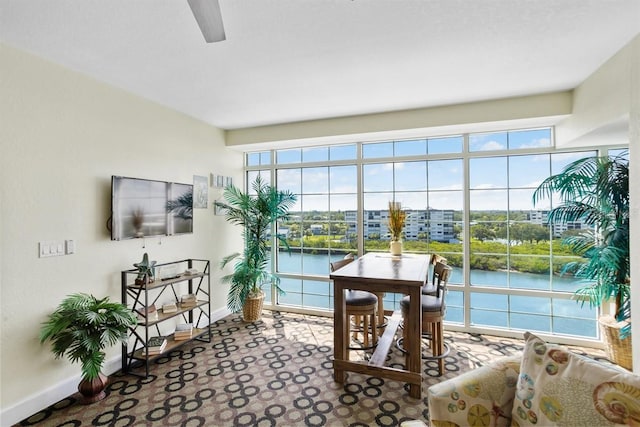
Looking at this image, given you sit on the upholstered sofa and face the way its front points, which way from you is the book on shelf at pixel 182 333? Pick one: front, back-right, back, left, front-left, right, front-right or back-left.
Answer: front-right

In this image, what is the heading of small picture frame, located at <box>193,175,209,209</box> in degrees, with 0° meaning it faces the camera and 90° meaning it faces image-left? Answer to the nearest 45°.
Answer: approximately 315°

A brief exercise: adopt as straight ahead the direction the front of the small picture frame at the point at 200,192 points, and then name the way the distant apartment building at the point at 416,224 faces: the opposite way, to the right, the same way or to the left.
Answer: to the right

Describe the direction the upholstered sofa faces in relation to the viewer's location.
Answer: facing the viewer and to the left of the viewer

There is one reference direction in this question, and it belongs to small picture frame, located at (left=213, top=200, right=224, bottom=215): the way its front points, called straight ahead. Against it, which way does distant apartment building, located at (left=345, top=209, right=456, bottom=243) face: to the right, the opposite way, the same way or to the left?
to the right

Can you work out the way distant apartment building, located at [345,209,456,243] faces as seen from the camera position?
facing the viewer

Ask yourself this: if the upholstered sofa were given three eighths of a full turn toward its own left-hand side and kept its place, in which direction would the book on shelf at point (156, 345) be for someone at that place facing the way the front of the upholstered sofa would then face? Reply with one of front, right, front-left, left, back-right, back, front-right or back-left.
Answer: back

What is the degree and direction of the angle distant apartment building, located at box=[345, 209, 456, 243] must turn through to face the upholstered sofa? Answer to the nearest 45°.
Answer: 0° — it already faces it

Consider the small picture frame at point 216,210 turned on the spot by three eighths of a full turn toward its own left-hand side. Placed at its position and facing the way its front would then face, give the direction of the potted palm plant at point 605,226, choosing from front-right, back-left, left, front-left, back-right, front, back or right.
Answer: back-right

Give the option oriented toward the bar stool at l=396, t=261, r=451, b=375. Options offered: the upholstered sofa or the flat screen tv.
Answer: the flat screen tv

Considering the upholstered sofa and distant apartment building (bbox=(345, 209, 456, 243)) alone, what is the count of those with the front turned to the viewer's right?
0

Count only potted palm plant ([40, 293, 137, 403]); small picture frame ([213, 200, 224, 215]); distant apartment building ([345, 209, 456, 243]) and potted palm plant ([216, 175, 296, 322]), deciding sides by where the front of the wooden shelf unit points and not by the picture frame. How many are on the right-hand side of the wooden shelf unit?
1

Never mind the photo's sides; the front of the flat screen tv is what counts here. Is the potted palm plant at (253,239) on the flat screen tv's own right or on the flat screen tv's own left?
on the flat screen tv's own left

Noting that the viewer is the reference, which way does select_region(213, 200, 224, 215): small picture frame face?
facing the viewer and to the right of the viewer

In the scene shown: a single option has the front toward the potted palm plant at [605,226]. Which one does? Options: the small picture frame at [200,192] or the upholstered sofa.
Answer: the small picture frame

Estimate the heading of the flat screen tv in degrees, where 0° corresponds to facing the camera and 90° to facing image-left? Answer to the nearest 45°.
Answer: approximately 315°

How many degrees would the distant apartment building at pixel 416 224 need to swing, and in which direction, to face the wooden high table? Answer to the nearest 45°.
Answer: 0° — it already faces it

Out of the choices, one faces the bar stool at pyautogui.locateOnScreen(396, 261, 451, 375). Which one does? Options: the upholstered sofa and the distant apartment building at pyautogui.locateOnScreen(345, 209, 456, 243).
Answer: the distant apartment building
